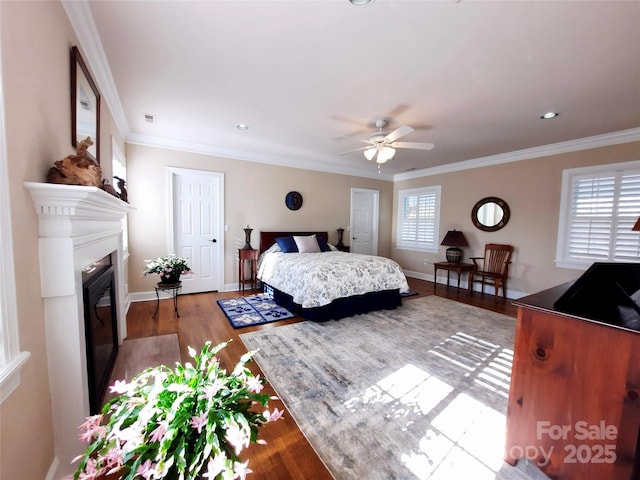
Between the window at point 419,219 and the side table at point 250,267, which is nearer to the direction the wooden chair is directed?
the side table

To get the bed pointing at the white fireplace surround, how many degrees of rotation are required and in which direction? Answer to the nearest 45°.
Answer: approximately 90° to its right

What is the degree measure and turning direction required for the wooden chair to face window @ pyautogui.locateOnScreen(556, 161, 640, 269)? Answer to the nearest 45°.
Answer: approximately 135° to its left

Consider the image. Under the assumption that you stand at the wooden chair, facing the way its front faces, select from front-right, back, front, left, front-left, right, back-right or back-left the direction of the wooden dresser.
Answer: front-left

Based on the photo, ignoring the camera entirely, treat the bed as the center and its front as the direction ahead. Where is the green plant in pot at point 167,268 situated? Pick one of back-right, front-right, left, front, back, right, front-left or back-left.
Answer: back-right

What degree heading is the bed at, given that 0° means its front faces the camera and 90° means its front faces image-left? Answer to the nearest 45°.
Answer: approximately 315°

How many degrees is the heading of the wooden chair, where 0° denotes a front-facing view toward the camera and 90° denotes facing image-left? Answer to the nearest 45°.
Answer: approximately 45°

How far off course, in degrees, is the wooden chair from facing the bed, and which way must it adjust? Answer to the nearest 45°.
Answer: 0° — it already faces it

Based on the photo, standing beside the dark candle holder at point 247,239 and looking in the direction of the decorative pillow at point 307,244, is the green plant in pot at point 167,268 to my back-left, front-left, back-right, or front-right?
back-right

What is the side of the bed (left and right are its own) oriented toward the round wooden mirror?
left
